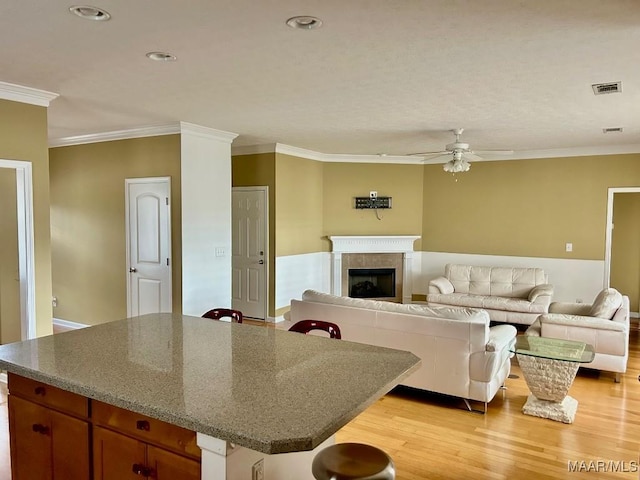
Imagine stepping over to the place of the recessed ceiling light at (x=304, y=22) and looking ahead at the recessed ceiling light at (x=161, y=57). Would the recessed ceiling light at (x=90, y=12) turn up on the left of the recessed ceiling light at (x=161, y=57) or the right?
left

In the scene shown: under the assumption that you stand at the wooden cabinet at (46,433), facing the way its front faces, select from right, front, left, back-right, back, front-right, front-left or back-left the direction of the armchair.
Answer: back-left

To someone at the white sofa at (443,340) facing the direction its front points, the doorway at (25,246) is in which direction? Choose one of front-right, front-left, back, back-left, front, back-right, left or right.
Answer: back-left

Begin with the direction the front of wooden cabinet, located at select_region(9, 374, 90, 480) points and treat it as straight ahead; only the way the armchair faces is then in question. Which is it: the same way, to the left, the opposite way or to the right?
to the right

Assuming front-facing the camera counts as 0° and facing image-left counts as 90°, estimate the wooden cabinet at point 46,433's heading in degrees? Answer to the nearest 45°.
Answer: approximately 45°

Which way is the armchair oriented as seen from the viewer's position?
to the viewer's left

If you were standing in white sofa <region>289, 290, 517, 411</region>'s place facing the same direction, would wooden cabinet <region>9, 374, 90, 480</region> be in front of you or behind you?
behind

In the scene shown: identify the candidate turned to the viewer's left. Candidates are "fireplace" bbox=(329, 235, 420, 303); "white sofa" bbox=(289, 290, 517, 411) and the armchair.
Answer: the armchair

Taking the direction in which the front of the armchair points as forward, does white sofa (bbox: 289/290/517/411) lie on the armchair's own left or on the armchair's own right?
on the armchair's own left

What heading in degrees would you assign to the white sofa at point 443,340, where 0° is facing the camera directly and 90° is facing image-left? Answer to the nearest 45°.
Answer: approximately 225°

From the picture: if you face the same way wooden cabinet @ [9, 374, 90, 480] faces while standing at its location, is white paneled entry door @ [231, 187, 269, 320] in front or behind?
behind

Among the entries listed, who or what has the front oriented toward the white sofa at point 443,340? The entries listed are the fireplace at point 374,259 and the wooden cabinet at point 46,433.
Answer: the fireplace
